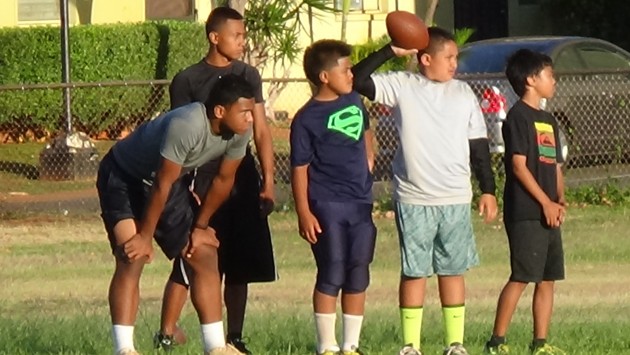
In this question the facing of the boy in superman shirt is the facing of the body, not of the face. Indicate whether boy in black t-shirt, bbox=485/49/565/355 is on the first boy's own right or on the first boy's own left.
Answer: on the first boy's own left

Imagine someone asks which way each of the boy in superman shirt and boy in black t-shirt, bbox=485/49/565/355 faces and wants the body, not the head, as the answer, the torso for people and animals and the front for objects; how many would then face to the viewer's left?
0

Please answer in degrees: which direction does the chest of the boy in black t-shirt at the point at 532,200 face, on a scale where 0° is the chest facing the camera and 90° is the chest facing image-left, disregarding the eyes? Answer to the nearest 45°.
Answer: approximately 315°

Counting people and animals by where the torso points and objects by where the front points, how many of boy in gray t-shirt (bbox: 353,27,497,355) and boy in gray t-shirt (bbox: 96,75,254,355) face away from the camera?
0

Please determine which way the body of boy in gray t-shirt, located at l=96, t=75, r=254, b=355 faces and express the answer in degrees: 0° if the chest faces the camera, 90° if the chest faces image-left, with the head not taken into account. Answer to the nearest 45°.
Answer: approximately 315°

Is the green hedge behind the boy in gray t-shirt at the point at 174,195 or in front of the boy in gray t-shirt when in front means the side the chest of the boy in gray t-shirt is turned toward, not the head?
behind

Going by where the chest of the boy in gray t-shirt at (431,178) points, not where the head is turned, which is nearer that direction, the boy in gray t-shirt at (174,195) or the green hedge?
the boy in gray t-shirt

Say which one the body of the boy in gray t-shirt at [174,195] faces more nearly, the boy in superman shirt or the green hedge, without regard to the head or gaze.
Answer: the boy in superman shirt

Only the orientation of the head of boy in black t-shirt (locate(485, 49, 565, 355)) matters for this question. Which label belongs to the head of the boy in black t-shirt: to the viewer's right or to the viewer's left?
to the viewer's right
